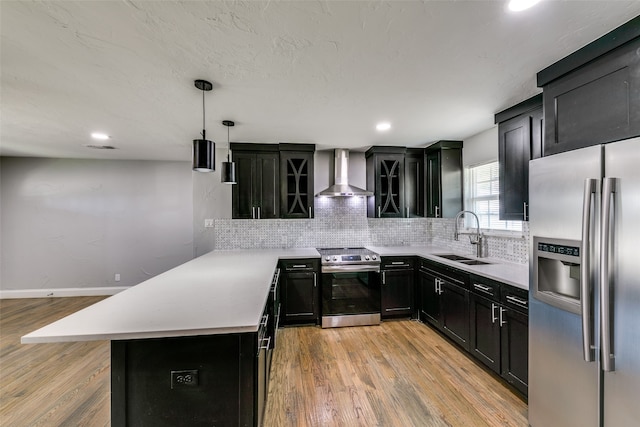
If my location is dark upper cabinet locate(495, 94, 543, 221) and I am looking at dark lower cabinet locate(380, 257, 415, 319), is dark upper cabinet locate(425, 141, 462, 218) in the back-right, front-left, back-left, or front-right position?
front-right

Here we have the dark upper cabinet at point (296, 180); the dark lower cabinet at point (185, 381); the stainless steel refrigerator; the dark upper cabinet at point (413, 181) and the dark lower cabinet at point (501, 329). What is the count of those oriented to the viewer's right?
1

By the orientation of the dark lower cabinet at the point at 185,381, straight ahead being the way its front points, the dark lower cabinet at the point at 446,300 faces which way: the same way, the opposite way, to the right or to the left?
the opposite way

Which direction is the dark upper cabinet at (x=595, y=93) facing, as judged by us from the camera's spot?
facing the viewer and to the left of the viewer

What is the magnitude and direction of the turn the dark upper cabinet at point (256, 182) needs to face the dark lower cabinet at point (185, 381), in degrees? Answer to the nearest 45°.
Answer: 0° — it already faces it

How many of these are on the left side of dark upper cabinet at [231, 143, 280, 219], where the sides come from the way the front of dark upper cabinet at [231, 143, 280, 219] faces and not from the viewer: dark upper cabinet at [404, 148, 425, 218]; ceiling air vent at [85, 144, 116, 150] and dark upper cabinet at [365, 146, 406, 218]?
2

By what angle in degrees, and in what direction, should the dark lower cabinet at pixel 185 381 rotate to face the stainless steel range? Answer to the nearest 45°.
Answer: approximately 45° to its left

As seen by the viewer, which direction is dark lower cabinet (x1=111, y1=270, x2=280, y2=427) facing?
to the viewer's right

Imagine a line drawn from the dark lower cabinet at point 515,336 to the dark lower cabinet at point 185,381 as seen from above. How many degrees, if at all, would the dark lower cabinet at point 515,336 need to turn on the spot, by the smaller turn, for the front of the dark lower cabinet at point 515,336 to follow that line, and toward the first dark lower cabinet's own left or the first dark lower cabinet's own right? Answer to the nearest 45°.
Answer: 0° — it already faces it

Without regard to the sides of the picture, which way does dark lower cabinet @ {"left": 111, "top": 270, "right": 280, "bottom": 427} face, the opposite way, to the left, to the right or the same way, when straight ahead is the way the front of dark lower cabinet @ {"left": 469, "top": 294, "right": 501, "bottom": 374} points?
the opposite way

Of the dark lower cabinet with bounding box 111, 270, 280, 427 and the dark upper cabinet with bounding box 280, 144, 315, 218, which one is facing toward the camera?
the dark upper cabinet

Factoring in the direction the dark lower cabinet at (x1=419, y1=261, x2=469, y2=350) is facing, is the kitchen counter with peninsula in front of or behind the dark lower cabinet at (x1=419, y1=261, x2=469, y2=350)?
in front

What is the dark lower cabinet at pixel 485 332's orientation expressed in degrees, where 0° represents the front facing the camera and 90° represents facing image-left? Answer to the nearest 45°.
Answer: approximately 45°

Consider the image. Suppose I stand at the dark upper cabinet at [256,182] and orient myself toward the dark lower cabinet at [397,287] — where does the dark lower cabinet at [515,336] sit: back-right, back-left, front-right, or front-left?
front-right

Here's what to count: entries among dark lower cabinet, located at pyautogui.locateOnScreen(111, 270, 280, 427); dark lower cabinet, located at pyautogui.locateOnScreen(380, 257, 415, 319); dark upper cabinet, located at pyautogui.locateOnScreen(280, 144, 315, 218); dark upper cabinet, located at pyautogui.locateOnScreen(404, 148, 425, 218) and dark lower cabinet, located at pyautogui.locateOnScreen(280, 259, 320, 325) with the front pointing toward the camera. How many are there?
4

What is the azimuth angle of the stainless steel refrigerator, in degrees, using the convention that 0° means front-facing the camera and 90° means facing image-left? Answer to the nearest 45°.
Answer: approximately 45°

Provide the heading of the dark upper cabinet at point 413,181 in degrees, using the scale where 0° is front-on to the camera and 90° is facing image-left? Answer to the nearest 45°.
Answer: approximately 0°

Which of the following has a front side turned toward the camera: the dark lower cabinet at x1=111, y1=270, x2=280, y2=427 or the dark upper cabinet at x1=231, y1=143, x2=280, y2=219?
the dark upper cabinet

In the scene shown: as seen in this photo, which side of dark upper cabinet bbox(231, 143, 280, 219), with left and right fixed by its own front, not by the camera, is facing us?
front
